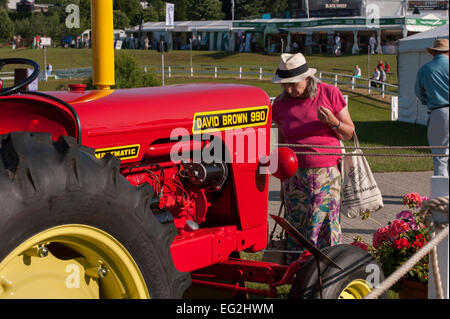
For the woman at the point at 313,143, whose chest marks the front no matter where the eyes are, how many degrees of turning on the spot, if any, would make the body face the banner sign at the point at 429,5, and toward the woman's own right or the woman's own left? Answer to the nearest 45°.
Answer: approximately 135° to the woman's own right

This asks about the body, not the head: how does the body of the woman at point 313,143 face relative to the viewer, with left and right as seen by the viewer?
facing the viewer and to the left of the viewer

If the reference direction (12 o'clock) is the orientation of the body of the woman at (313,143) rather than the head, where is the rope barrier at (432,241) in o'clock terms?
The rope barrier is roughly at 10 o'clock from the woman.

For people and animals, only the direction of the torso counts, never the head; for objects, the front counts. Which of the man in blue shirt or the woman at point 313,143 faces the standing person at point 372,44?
the man in blue shirt

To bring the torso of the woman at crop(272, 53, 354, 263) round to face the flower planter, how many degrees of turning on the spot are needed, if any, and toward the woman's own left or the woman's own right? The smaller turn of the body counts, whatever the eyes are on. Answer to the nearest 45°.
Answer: approximately 90° to the woman's own left

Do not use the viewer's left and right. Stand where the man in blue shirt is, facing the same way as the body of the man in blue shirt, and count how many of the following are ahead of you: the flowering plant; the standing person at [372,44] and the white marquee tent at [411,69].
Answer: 2
